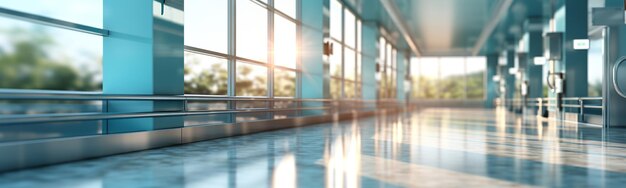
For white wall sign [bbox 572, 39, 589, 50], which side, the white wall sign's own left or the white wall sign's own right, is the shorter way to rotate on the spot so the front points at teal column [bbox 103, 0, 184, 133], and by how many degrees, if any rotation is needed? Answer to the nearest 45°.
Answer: approximately 45° to the white wall sign's own right

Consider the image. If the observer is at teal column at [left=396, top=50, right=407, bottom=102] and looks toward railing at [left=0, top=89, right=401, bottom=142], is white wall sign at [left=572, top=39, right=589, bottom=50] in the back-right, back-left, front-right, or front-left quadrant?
front-left

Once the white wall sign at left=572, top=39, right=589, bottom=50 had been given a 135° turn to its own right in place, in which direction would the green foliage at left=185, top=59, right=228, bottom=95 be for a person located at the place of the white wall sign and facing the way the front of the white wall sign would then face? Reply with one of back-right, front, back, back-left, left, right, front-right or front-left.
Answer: left

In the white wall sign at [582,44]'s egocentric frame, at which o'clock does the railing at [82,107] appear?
The railing is roughly at 1 o'clock from the white wall sign.

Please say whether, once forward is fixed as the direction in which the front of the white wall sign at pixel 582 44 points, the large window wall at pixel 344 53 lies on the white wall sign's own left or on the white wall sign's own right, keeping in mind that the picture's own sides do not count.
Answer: on the white wall sign's own right

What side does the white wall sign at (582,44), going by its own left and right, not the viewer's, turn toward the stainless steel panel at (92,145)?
front

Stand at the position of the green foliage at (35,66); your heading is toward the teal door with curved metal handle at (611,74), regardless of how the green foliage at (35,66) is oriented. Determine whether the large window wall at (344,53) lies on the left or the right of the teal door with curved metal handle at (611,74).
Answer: left
